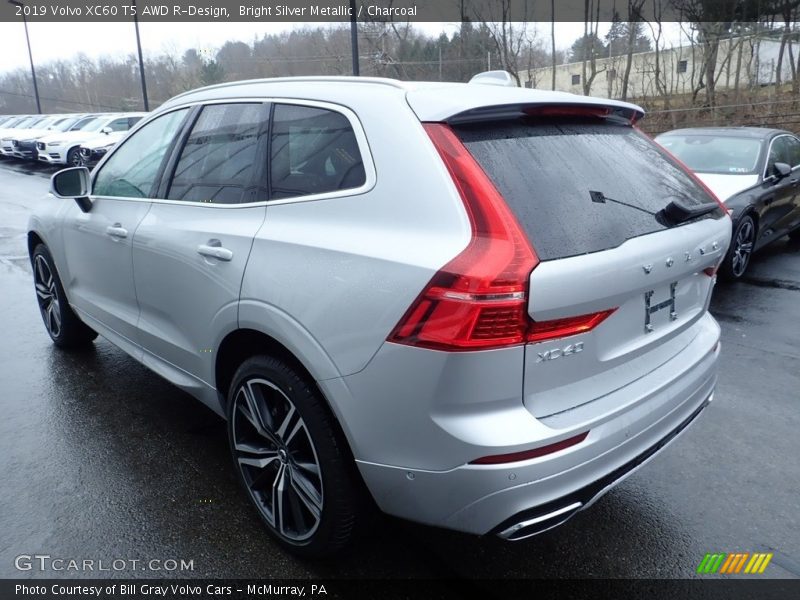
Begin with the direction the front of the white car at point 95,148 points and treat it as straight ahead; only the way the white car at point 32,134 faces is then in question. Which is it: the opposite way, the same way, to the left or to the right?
the same way

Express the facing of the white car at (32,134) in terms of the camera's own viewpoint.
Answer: facing the viewer and to the left of the viewer

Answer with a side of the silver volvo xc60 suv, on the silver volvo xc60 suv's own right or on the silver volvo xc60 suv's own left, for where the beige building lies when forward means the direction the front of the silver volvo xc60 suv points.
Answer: on the silver volvo xc60 suv's own right

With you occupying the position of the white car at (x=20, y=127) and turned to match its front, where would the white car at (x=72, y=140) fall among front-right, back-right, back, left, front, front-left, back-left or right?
front-left

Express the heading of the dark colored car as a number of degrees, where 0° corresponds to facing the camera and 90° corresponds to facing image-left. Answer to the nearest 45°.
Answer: approximately 45°

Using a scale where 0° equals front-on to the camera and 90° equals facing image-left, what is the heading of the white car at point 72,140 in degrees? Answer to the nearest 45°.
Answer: approximately 45°

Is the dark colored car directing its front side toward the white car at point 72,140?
no

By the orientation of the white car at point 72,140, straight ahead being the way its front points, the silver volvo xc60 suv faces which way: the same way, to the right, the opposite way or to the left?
to the right

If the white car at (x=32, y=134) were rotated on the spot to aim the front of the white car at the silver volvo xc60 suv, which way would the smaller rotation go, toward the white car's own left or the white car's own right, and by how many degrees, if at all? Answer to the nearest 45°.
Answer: approximately 45° to the white car's own left

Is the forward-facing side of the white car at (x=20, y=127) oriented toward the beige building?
no

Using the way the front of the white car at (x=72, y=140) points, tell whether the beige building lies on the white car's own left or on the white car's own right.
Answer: on the white car's own left

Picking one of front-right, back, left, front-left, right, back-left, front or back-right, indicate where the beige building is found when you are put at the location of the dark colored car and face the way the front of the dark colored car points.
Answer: back-right

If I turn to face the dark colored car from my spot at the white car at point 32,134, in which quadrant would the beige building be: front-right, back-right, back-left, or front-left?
front-left

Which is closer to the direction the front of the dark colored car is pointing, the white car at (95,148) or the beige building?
the white car

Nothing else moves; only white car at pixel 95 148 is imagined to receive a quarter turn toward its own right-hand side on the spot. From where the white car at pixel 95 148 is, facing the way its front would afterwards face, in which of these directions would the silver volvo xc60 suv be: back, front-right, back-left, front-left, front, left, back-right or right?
back-left

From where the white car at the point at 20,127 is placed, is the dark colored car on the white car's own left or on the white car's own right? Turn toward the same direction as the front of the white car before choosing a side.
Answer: on the white car's own left

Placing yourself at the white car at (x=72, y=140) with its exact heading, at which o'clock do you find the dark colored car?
The dark colored car is roughly at 10 o'clock from the white car.

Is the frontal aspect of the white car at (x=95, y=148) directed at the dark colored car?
no

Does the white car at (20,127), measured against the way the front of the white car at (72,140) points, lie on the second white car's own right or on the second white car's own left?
on the second white car's own right
